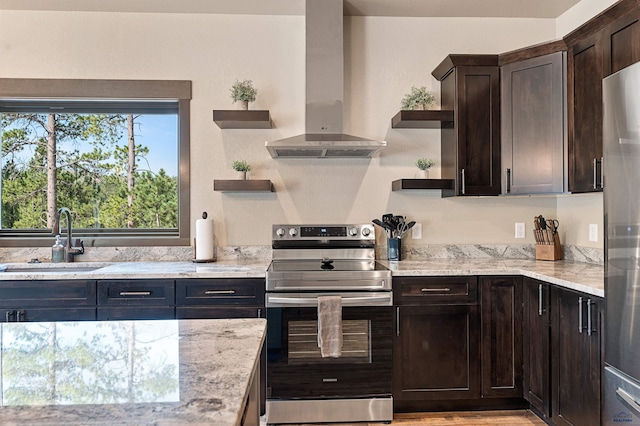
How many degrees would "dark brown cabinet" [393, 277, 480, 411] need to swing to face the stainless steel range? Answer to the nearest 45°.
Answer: approximately 90° to its right

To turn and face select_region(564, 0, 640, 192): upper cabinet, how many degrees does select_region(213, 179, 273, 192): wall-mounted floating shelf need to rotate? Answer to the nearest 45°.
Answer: approximately 45° to its left

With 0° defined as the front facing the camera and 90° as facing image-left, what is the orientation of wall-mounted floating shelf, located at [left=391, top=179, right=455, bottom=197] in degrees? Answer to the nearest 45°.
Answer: approximately 0°

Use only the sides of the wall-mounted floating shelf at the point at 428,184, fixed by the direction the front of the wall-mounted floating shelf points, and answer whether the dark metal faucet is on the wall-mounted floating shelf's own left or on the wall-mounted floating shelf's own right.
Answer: on the wall-mounted floating shelf's own right
